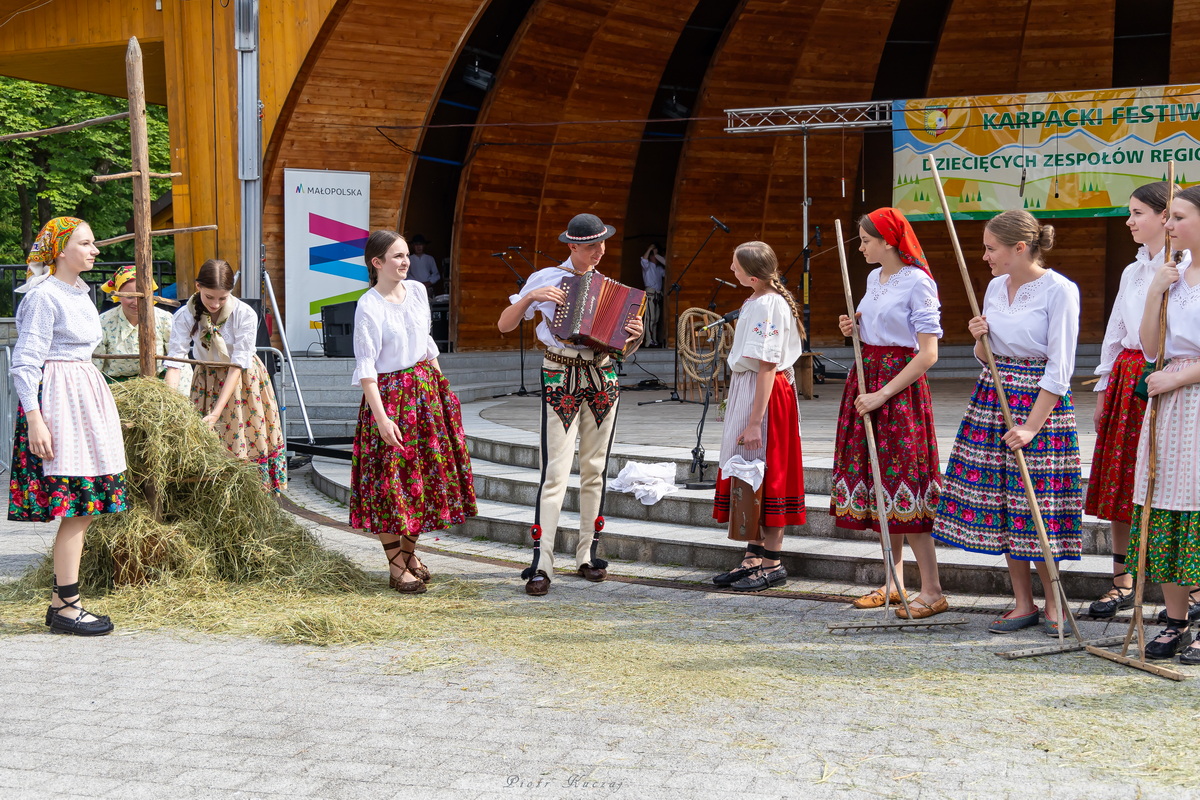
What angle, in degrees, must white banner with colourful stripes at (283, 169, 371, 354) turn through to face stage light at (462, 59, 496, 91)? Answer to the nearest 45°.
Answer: approximately 135° to its left

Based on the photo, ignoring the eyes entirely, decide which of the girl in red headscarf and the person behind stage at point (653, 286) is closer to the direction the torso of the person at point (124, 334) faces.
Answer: the girl in red headscarf

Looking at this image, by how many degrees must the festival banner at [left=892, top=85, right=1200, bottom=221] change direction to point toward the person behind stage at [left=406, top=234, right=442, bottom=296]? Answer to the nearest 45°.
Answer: approximately 90° to its right

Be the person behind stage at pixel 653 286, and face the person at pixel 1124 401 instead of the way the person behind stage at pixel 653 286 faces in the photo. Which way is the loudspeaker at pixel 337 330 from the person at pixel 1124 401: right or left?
right

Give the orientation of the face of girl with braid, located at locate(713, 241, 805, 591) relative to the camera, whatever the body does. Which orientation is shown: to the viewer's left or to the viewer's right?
to the viewer's left

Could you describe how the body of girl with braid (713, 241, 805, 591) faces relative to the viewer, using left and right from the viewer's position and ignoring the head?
facing to the left of the viewer

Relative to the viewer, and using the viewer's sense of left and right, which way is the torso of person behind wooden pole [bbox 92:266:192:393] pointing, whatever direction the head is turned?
facing the viewer

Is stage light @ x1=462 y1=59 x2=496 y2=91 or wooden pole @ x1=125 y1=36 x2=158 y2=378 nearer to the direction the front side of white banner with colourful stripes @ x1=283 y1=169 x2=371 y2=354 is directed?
the wooden pole

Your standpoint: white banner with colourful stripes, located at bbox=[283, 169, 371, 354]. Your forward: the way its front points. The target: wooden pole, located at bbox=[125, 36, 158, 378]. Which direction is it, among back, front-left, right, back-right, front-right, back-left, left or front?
front

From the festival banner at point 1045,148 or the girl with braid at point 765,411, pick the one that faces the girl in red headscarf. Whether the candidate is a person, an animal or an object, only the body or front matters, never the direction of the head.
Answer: the festival banner

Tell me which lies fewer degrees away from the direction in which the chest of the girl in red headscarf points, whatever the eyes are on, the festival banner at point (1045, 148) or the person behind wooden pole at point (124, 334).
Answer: the person behind wooden pole

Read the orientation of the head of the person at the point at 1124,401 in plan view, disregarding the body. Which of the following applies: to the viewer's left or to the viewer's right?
to the viewer's left

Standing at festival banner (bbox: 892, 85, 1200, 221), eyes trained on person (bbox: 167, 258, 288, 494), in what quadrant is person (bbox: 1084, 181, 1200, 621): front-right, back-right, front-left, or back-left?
front-left

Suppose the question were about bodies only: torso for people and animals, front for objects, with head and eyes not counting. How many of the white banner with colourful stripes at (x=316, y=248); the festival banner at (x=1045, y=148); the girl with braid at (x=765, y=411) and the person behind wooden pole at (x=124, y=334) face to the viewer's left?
1

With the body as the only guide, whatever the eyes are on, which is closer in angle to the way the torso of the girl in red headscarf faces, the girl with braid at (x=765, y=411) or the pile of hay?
the pile of hay

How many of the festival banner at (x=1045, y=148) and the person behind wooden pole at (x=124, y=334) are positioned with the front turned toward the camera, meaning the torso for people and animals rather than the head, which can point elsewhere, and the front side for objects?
2

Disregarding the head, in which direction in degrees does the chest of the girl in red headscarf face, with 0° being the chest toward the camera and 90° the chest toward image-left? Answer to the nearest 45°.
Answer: approximately 45°

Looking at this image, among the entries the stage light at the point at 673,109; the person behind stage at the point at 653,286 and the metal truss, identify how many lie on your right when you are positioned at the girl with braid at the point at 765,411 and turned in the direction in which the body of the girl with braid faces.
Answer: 3

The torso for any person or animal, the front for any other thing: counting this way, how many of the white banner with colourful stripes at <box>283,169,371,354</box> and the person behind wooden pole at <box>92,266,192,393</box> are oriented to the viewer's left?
0
